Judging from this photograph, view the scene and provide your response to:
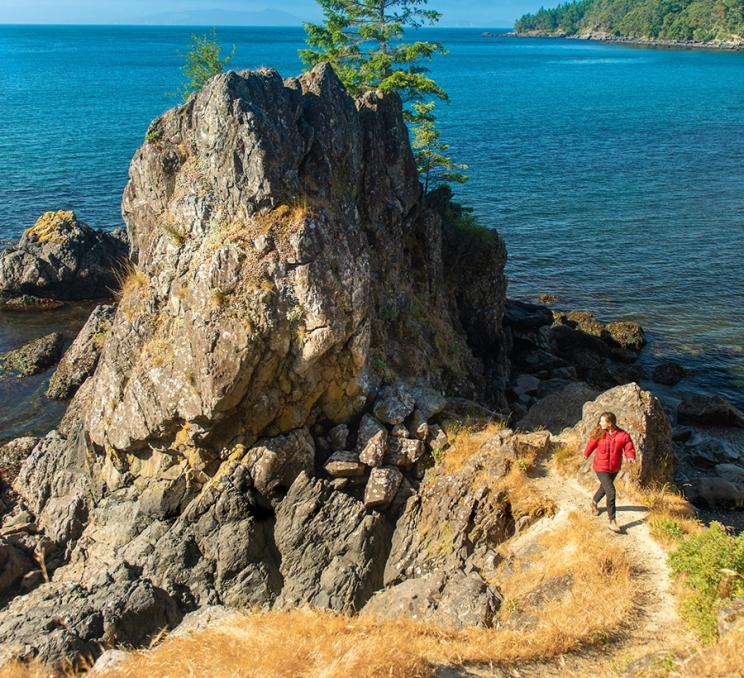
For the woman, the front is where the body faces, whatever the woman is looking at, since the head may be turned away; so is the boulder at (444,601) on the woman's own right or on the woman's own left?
on the woman's own right

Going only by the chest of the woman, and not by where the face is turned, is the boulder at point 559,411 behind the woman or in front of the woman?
behind

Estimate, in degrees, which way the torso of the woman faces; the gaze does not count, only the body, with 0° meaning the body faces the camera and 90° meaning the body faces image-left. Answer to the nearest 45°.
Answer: approximately 315°

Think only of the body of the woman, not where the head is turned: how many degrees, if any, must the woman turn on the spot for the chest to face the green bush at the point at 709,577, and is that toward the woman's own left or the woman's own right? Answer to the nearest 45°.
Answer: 0° — they already face it

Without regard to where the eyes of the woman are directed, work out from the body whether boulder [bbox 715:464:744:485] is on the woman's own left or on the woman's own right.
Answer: on the woman's own left

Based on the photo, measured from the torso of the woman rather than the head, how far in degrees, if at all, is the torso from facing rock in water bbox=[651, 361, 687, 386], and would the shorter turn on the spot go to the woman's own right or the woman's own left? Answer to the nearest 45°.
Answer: approximately 135° to the woman's own left
